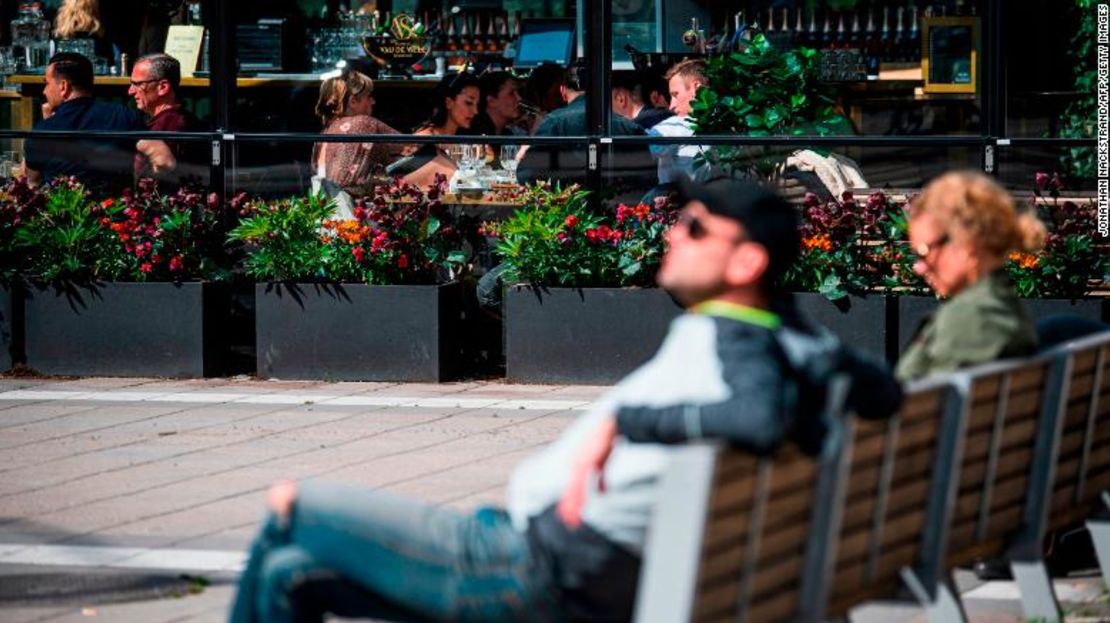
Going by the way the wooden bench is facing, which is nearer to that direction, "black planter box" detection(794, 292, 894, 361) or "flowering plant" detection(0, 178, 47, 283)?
the flowering plant

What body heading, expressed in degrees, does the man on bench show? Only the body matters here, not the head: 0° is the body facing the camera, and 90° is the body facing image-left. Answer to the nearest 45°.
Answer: approximately 90°

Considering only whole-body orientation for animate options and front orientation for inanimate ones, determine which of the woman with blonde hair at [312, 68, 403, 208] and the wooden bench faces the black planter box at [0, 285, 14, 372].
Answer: the wooden bench

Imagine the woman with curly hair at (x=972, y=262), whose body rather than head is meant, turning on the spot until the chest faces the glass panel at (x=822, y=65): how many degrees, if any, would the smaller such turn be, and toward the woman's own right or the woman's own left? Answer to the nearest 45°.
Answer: approximately 90° to the woman's own right

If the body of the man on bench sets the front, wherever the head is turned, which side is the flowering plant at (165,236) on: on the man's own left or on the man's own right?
on the man's own right

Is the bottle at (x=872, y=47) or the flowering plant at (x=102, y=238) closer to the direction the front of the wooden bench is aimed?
the flowering plant

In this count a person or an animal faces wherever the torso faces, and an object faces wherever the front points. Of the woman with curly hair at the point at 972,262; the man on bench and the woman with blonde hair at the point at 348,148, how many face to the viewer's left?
2

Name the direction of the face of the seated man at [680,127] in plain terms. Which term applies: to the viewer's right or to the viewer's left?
to the viewer's left

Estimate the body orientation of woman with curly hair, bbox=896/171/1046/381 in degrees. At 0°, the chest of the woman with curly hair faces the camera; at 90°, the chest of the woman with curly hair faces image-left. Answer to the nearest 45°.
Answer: approximately 90°

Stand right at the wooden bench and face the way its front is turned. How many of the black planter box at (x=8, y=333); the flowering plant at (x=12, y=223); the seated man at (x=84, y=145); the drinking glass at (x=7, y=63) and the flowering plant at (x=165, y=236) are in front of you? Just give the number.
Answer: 5

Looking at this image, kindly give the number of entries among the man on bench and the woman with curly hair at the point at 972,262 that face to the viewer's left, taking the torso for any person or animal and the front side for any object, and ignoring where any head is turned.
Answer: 2

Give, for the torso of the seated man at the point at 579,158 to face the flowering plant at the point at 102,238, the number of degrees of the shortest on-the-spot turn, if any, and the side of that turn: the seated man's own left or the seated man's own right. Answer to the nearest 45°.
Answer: approximately 45° to the seated man's own left

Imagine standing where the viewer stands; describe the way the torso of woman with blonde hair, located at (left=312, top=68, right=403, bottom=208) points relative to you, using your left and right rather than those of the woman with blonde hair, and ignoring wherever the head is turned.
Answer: facing away from the viewer and to the right of the viewer
